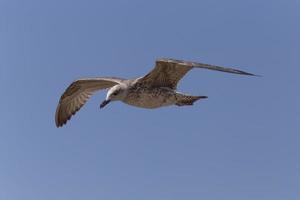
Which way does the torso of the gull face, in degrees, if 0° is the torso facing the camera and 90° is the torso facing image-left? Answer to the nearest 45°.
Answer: approximately 45°
